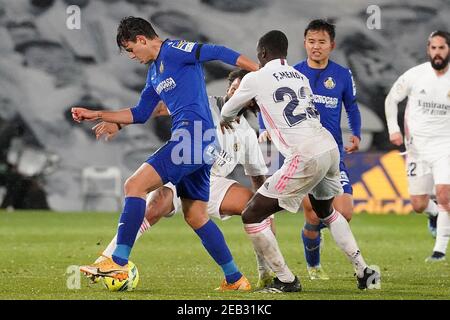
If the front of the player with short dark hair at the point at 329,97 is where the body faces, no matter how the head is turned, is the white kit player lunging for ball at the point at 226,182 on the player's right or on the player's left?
on the player's right

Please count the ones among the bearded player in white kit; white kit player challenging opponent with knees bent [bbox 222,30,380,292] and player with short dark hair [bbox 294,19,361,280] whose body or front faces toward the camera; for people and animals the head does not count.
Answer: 2

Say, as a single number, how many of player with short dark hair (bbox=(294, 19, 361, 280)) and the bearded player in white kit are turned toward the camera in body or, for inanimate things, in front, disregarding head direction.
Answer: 2

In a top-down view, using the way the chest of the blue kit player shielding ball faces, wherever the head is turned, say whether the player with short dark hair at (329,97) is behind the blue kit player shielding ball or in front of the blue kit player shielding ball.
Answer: behind

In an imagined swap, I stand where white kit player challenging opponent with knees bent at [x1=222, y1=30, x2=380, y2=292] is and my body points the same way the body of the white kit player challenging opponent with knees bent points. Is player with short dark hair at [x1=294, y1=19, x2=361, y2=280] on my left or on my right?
on my right

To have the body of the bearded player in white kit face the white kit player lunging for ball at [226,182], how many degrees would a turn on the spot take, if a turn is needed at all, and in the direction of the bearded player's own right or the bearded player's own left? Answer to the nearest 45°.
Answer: approximately 45° to the bearded player's own right

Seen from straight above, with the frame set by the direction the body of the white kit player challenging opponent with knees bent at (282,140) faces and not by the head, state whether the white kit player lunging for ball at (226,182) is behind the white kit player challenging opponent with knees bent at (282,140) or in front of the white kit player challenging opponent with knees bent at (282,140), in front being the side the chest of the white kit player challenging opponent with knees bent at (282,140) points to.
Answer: in front

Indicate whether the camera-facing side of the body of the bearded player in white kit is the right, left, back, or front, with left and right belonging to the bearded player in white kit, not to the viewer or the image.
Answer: front

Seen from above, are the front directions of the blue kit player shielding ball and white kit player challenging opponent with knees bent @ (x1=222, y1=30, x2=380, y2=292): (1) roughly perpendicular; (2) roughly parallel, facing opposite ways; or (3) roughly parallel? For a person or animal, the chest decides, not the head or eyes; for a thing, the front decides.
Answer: roughly perpendicular

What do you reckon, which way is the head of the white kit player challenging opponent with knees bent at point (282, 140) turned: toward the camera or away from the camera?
away from the camera

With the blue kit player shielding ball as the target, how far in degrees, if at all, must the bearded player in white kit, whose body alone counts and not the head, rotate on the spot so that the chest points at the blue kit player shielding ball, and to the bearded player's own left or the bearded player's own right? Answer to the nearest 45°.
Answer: approximately 45° to the bearded player's own right

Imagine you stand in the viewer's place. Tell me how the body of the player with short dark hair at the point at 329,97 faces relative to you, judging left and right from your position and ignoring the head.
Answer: facing the viewer
